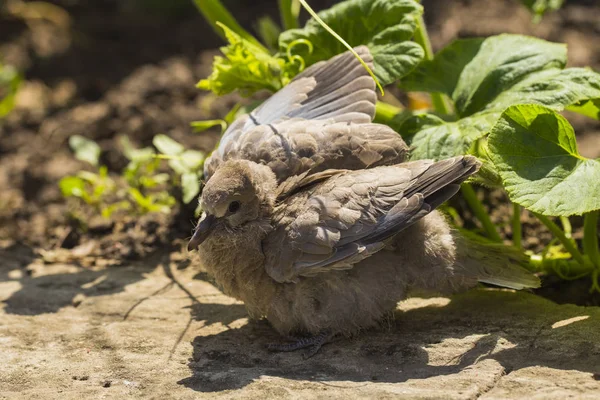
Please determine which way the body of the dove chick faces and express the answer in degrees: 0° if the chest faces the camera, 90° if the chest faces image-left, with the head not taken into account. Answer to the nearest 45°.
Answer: approximately 90°

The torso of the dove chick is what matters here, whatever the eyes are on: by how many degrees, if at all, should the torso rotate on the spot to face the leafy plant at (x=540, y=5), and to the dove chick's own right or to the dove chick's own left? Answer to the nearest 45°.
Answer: approximately 135° to the dove chick's own right

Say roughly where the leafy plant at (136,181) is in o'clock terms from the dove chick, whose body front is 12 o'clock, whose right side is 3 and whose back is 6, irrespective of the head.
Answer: The leafy plant is roughly at 2 o'clock from the dove chick.
